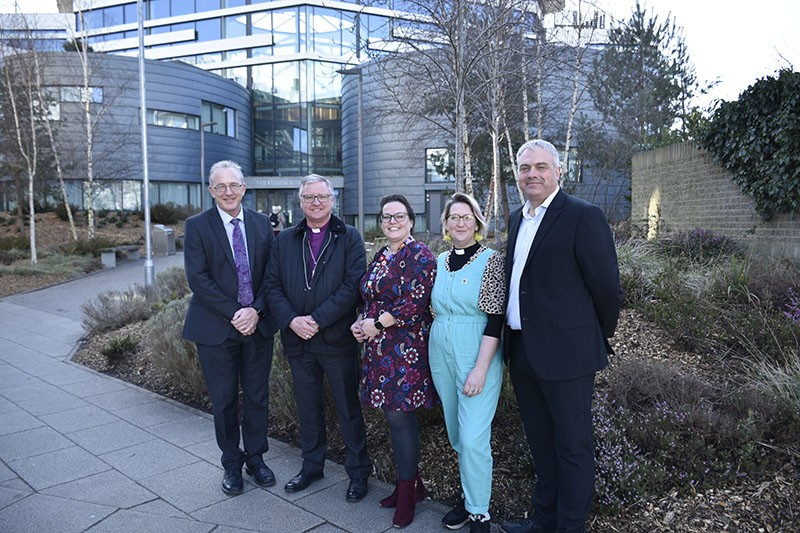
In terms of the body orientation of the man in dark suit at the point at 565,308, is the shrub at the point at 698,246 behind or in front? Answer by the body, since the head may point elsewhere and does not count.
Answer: behind

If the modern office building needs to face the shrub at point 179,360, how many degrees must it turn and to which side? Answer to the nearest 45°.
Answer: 0° — it already faces it

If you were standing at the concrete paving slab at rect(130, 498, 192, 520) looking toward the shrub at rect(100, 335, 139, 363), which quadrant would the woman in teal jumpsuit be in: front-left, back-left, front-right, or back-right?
back-right

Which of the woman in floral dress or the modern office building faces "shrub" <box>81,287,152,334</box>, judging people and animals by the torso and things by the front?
the modern office building

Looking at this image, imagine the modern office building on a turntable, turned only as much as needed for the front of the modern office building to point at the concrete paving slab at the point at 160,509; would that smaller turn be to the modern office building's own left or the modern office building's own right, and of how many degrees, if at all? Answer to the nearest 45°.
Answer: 0° — it already faces it

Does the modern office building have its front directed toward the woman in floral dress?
yes

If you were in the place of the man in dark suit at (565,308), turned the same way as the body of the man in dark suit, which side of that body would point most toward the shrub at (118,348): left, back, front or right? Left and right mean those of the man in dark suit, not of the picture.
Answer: right

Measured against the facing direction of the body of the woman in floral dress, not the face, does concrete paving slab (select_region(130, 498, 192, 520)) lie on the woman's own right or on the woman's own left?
on the woman's own right

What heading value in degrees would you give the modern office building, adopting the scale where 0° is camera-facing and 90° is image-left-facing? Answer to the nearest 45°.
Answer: approximately 0°

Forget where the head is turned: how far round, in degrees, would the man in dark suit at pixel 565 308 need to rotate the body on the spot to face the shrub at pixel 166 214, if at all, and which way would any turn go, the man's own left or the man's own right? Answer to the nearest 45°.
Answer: approximately 90° to the man's own right

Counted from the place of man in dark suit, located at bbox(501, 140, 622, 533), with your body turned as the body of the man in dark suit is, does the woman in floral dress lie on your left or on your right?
on your right
